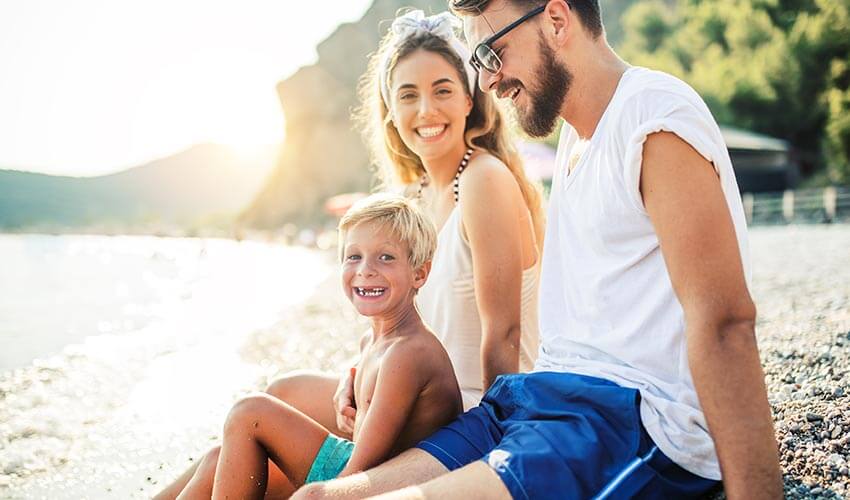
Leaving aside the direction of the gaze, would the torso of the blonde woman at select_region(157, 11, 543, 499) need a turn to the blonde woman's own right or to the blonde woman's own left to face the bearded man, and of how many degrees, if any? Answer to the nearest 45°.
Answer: approximately 45° to the blonde woman's own left

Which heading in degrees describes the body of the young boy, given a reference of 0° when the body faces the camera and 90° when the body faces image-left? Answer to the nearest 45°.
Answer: approximately 90°

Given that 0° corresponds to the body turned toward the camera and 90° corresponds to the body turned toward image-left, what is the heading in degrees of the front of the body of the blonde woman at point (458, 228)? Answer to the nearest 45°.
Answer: approximately 45°

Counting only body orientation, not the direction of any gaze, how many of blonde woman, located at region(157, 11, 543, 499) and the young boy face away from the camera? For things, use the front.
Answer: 0

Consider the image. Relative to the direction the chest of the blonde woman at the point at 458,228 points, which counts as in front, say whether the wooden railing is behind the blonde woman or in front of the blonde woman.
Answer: behind

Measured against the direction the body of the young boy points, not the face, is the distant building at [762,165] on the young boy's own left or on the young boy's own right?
on the young boy's own right

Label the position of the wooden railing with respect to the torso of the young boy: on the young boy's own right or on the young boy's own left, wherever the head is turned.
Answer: on the young boy's own right

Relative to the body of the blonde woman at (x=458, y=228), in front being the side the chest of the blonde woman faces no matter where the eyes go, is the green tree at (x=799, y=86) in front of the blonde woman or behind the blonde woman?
behind
